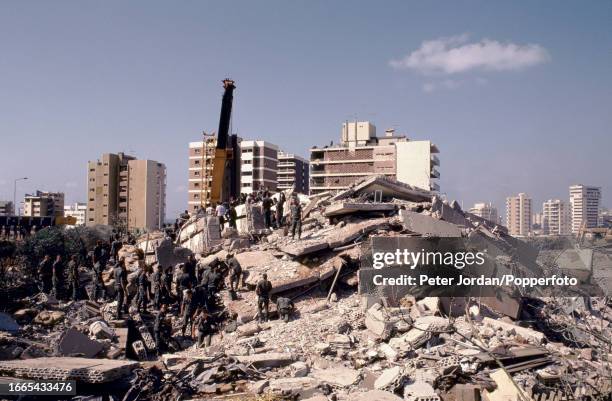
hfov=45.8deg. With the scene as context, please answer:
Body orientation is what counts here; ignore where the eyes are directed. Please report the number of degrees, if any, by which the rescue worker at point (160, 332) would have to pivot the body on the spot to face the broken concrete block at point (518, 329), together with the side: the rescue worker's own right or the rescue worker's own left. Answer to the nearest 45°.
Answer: approximately 90° to the rescue worker's own right

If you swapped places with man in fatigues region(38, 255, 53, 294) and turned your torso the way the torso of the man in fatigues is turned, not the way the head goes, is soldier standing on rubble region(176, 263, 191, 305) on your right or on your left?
on your right

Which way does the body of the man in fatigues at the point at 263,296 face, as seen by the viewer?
away from the camera

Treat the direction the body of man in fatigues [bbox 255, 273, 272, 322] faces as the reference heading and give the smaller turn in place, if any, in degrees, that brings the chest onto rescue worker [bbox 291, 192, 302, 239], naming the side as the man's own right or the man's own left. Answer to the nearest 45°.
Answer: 0° — they already face them

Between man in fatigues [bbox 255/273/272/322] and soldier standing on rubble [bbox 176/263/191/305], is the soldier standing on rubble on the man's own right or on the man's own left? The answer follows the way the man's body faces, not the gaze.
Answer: on the man's own left

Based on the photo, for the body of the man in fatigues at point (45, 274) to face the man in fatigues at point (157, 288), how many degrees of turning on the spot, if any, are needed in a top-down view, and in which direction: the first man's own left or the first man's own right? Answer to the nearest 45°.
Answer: approximately 45° to the first man's own right

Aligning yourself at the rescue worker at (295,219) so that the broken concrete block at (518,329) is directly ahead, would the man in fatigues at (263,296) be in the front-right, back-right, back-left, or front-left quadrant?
front-right

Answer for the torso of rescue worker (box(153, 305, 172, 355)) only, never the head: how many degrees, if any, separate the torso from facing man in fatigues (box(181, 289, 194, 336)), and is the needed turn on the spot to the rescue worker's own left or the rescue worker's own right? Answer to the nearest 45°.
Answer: approximately 45° to the rescue worker's own right

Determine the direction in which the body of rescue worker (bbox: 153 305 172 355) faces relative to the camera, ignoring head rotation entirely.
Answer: away from the camera

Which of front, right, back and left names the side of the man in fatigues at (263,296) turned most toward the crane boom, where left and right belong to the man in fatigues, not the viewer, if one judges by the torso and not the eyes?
front

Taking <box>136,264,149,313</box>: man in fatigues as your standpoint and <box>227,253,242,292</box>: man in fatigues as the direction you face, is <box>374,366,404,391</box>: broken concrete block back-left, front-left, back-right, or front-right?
back-right
